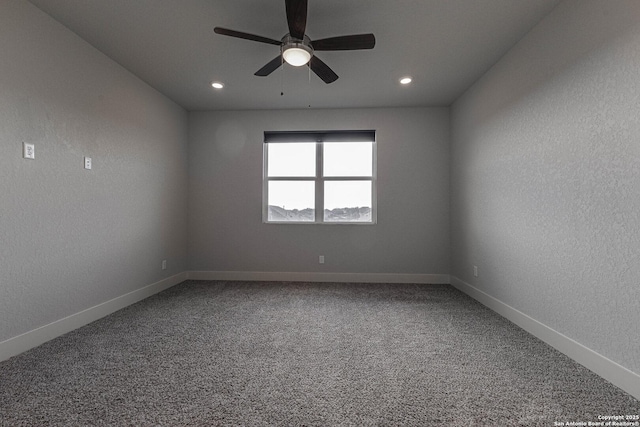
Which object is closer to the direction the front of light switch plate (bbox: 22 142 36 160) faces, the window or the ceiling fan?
the ceiling fan

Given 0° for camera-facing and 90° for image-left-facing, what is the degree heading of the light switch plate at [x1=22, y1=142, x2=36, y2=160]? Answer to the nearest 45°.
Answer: approximately 315°

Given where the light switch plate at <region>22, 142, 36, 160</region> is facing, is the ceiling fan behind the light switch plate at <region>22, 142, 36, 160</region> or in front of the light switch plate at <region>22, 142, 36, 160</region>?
in front

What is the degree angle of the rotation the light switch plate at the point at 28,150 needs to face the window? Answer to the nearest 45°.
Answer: approximately 45° to its left
